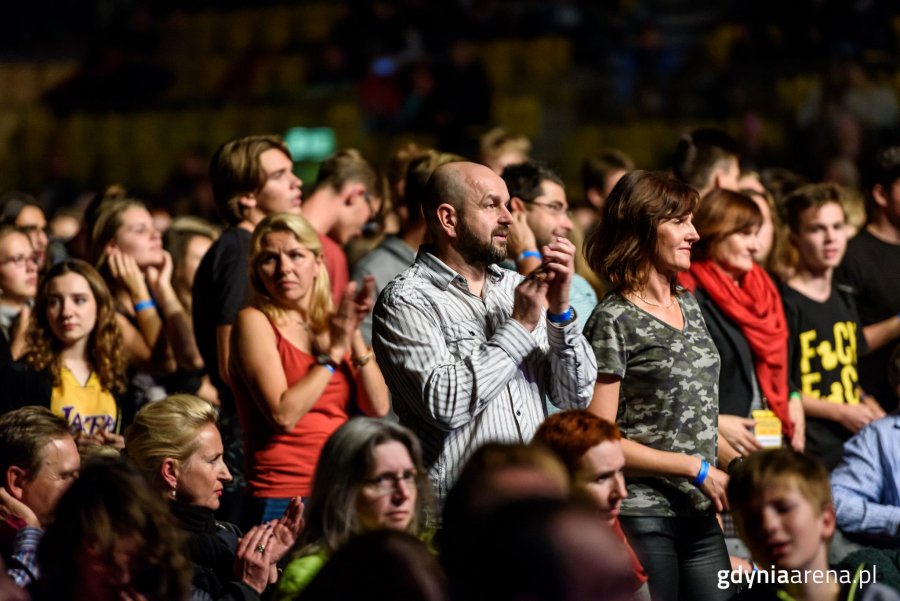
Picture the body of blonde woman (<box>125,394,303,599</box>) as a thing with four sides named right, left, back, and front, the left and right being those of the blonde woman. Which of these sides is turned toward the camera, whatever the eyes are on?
right

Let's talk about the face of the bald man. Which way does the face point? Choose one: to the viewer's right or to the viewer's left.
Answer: to the viewer's right

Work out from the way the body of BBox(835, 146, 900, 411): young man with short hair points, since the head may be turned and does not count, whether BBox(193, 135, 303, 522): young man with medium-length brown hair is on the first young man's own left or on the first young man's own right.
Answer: on the first young man's own right

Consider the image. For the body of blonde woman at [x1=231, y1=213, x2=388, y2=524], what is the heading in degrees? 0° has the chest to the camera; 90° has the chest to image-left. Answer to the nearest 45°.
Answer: approximately 315°

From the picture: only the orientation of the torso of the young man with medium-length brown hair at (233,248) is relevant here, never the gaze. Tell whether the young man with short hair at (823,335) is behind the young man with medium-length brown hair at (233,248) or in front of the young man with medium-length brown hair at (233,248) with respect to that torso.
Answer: in front

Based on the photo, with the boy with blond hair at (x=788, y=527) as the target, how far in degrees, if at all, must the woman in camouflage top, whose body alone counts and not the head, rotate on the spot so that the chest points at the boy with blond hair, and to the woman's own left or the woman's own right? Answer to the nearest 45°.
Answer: approximately 45° to the woman's own right

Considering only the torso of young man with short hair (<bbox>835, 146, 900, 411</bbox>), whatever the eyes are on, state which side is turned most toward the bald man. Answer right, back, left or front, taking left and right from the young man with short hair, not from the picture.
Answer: right

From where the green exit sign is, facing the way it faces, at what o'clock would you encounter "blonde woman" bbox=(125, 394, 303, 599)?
The blonde woman is roughly at 12 o'clock from the green exit sign.

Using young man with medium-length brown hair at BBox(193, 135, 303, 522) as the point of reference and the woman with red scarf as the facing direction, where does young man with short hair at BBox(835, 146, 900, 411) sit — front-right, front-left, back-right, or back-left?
front-left

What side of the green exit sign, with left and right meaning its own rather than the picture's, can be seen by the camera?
front

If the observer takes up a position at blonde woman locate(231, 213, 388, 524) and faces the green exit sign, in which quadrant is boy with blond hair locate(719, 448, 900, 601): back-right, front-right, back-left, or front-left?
back-right

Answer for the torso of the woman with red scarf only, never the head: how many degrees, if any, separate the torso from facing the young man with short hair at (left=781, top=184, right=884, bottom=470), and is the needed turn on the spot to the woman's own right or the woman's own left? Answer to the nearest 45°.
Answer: approximately 90° to the woman's own left

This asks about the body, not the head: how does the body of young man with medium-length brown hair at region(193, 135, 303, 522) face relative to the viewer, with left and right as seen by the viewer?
facing to the right of the viewer

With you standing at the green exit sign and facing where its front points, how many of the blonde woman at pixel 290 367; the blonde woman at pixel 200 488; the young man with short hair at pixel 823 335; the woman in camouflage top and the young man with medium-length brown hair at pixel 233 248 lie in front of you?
5
